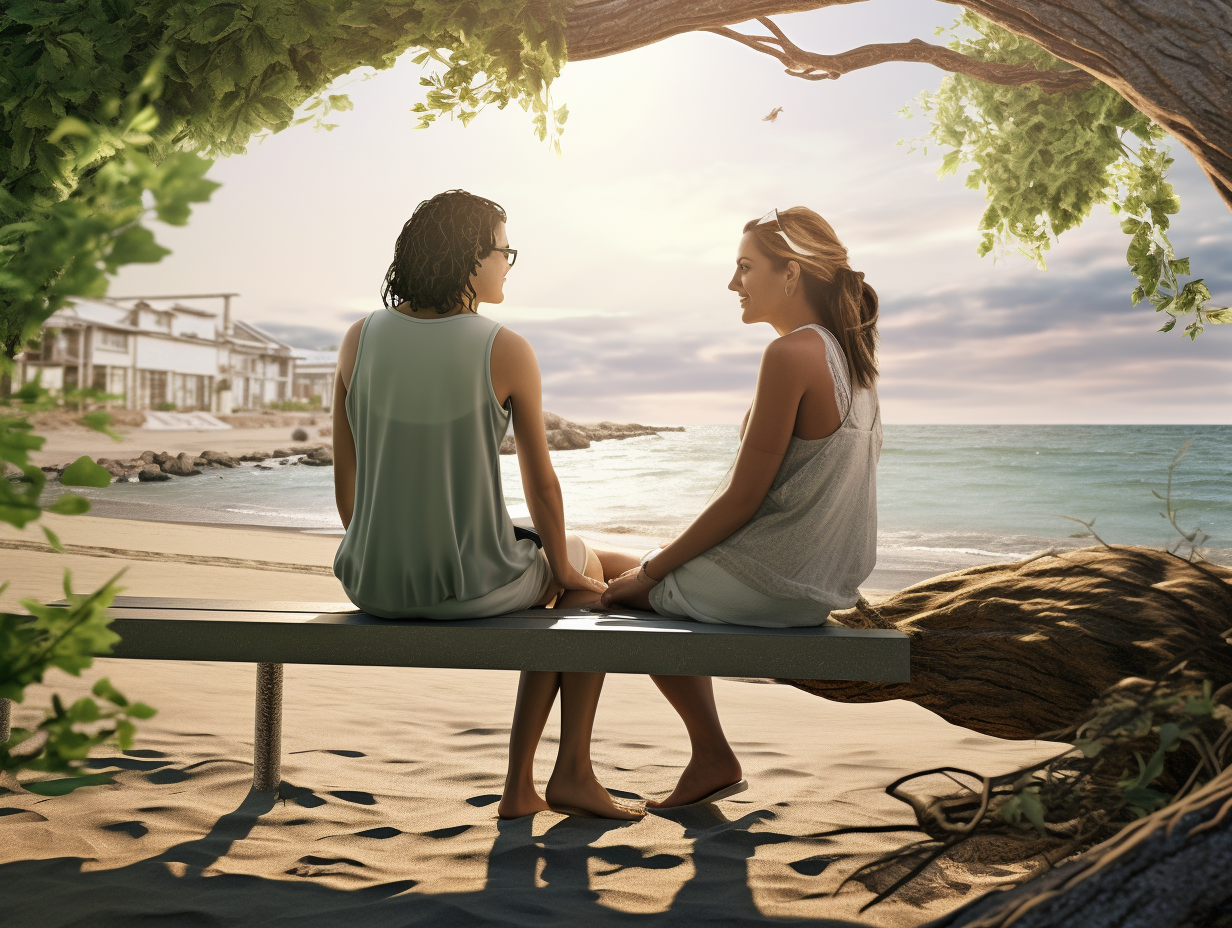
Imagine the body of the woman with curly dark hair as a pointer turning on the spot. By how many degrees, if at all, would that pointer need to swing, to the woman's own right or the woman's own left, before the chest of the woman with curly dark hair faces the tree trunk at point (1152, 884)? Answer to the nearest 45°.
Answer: approximately 90° to the woman's own right

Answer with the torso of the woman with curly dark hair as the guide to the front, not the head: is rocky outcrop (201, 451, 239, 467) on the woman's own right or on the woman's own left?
on the woman's own left

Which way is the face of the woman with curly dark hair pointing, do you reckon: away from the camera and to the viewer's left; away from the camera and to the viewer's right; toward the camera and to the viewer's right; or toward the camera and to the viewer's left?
away from the camera and to the viewer's right

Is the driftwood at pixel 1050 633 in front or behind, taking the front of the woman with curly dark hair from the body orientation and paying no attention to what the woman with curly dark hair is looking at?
in front

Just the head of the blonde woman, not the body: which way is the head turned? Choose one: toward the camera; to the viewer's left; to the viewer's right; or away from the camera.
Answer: to the viewer's left

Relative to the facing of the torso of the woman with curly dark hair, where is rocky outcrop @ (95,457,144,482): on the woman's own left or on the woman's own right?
on the woman's own left

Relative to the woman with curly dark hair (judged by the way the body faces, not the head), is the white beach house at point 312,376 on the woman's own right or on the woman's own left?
on the woman's own left

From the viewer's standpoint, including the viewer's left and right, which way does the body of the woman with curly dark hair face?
facing away from the viewer and to the right of the viewer

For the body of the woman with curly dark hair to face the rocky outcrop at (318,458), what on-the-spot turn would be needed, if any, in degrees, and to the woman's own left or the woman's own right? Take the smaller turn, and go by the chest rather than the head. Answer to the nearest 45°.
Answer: approximately 45° to the woman's own left

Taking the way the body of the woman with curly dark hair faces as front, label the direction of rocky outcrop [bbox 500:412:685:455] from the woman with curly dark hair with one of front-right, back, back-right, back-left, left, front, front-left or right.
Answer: front-left
